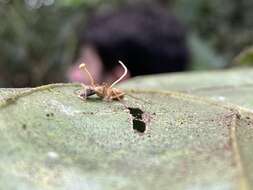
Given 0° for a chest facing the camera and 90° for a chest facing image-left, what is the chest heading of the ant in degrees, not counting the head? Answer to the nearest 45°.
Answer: approximately 90°
